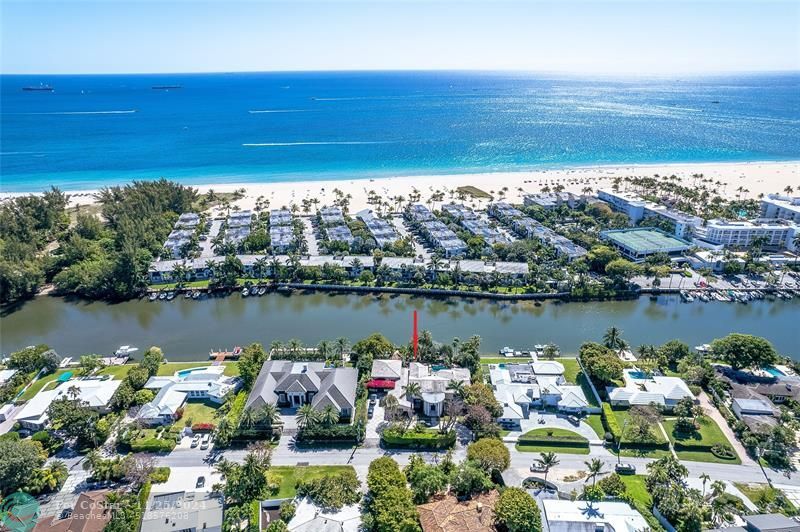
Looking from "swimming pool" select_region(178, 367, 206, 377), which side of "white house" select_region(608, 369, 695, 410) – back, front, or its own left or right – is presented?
right

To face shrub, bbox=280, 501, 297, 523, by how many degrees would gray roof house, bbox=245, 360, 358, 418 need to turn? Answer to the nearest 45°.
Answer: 0° — it already faces it

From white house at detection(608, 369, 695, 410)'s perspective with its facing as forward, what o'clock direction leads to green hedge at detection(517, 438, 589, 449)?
The green hedge is roughly at 1 o'clock from the white house.

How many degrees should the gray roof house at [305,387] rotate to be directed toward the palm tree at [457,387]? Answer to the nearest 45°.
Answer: approximately 90° to its left

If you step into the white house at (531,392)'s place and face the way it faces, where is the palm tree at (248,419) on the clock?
The palm tree is roughly at 2 o'clock from the white house.

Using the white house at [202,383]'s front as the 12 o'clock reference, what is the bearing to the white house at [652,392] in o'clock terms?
the white house at [652,392] is roughly at 10 o'clock from the white house at [202,383].

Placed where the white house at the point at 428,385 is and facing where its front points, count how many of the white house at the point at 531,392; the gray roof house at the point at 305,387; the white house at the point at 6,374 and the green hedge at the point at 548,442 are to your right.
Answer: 2
